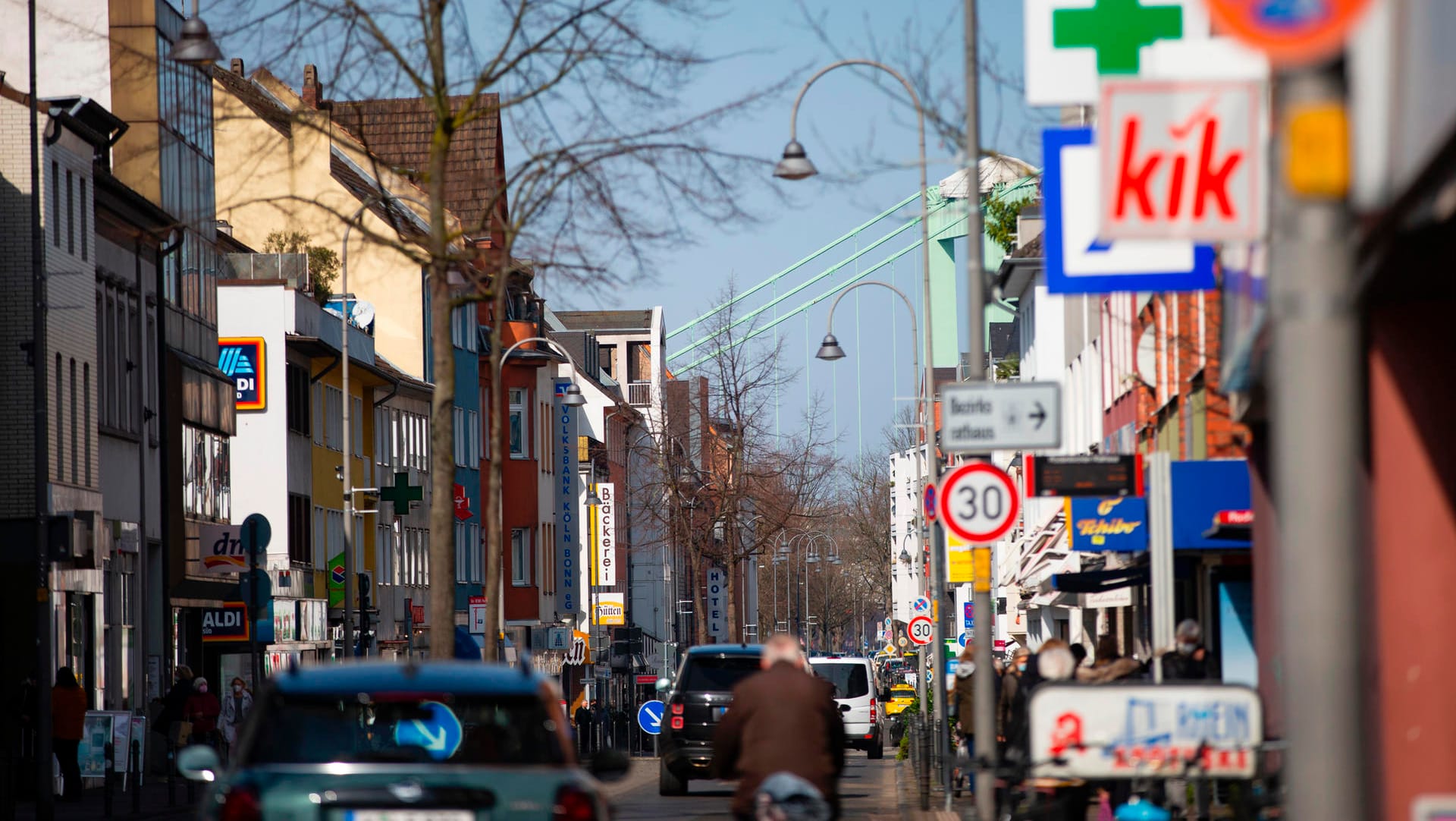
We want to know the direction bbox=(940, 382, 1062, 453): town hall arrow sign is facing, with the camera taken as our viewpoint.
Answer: facing the viewer

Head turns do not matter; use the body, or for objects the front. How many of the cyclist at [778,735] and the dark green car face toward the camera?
0

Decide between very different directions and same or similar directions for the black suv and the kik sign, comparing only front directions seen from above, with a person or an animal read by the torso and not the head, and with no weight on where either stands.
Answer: very different directions

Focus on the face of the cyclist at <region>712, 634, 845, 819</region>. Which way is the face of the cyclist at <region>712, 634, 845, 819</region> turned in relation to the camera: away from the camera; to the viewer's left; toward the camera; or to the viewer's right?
away from the camera

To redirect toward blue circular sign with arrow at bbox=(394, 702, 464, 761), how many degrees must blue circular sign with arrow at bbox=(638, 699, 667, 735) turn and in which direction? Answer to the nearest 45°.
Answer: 0° — it already faces it

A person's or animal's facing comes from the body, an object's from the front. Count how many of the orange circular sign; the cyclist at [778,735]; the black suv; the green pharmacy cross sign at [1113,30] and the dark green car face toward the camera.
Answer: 2

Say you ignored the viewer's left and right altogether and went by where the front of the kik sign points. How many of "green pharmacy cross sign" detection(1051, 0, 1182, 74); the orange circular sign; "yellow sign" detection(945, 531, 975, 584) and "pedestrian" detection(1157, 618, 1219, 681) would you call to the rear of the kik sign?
3

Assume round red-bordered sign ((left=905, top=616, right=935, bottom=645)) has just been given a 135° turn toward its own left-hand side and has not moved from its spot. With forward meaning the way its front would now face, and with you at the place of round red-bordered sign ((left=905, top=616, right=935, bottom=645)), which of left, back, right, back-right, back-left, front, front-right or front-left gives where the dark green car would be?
back-right

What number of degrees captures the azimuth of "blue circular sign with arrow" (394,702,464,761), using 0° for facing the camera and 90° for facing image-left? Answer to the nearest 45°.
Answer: approximately 0°

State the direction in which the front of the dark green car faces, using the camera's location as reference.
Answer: facing away from the viewer

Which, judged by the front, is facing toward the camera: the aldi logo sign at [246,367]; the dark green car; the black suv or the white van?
the aldi logo sign

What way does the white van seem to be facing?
away from the camera

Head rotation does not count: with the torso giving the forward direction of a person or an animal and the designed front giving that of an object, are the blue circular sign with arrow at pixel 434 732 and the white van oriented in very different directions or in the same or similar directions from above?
very different directions

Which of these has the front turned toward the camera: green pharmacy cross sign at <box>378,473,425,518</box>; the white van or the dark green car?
the green pharmacy cross sign
